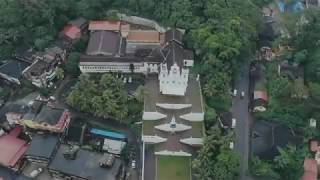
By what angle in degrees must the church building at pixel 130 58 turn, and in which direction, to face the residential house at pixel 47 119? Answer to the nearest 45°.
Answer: approximately 90° to its right

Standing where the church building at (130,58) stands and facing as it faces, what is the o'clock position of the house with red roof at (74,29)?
The house with red roof is roughly at 4 o'clock from the church building.

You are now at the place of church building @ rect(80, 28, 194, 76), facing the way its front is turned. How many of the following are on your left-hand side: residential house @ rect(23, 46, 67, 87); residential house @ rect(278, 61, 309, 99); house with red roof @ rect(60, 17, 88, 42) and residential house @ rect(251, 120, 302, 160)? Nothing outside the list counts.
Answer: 2

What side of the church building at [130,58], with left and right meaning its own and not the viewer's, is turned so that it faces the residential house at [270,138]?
left

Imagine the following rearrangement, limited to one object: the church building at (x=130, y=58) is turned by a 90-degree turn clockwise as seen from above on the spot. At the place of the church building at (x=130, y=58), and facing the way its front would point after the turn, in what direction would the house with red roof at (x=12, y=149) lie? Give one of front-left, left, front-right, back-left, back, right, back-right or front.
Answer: front

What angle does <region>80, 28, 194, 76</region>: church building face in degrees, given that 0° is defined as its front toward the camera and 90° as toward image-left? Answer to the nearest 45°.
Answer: approximately 0°
